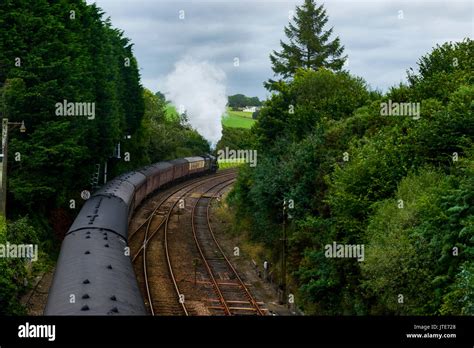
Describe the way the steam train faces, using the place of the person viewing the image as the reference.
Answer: facing away from the viewer and to the right of the viewer
